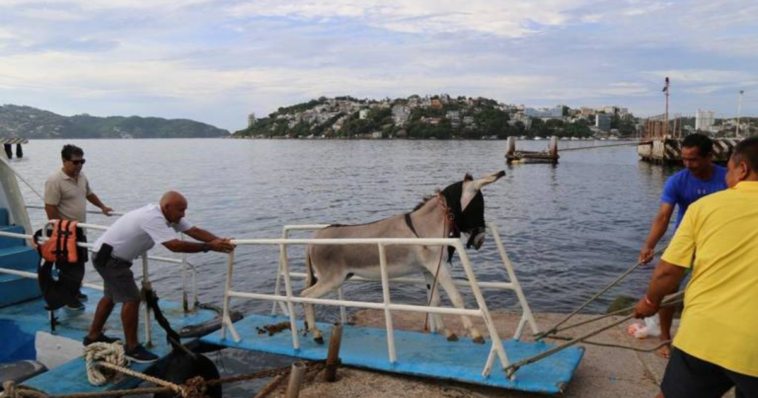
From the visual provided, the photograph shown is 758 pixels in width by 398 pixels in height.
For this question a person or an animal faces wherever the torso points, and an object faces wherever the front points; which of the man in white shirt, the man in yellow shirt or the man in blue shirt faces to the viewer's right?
the man in white shirt

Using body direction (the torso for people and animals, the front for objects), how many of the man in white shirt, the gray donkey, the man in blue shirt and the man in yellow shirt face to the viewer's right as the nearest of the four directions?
2

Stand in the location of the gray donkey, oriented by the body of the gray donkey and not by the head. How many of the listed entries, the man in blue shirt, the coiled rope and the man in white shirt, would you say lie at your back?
2

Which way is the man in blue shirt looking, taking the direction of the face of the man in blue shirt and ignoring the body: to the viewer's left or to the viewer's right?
to the viewer's left

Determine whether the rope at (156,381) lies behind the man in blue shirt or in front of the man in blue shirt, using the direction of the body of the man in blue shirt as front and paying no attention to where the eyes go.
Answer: in front

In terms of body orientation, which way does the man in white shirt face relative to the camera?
to the viewer's right

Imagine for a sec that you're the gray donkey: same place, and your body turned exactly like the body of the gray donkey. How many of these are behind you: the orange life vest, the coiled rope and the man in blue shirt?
2

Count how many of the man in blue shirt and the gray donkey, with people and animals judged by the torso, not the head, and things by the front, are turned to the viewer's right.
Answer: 1

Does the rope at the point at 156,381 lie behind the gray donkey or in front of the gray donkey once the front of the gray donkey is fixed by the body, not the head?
behind

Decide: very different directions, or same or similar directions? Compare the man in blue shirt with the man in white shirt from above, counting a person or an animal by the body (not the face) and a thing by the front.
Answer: very different directions

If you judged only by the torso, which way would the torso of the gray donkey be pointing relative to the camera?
to the viewer's right

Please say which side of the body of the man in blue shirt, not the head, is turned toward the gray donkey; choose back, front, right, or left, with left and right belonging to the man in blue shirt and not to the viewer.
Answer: front

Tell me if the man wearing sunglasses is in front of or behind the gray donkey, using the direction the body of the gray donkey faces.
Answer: behind

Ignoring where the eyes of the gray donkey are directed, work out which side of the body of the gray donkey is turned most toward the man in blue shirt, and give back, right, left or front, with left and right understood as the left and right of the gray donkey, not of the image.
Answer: front
